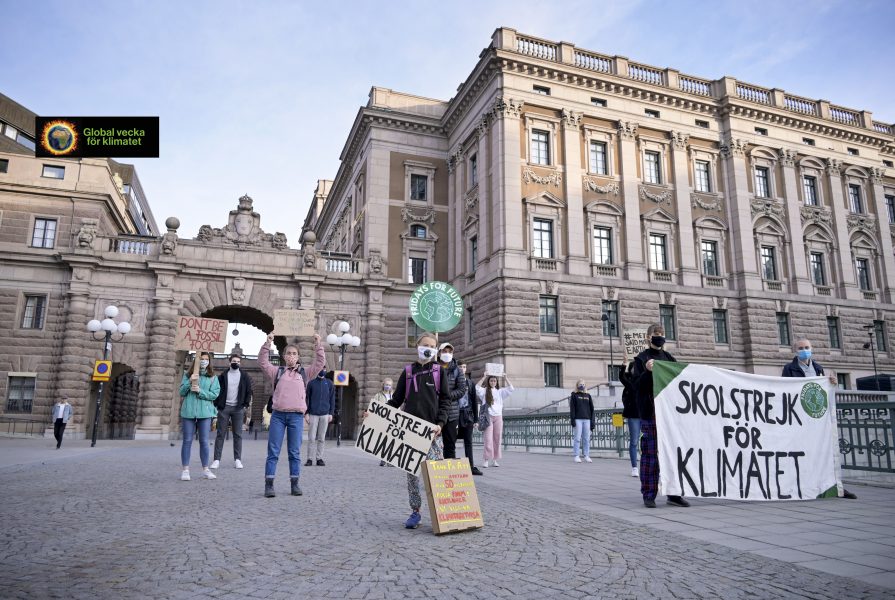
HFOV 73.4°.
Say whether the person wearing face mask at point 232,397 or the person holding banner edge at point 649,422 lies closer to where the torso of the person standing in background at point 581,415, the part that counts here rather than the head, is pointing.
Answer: the person holding banner edge

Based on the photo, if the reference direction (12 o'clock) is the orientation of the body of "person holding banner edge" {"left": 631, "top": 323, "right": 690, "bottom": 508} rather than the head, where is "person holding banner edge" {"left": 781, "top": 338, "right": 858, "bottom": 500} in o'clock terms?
"person holding banner edge" {"left": 781, "top": 338, "right": 858, "bottom": 500} is roughly at 9 o'clock from "person holding banner edge" {"left": 631, "top": 323, "right": 690, "bottom": 508}.

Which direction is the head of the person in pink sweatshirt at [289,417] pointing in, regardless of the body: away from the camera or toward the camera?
toward the camera

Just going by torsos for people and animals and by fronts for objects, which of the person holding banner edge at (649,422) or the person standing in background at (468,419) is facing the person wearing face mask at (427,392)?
the person standing in background

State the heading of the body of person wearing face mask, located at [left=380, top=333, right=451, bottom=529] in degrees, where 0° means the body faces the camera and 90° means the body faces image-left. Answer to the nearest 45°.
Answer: approximately 0°

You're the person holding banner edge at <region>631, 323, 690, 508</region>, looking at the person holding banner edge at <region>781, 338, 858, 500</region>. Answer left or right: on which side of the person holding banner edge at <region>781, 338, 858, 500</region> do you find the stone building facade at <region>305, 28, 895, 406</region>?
left

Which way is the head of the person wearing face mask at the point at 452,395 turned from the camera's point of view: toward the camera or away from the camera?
toward the camera

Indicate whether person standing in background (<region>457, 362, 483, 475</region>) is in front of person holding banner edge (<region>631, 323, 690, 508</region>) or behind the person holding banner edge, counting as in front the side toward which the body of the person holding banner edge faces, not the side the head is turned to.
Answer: behind

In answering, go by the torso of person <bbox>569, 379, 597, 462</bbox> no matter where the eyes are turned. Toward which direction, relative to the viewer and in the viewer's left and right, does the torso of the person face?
facing the viewer

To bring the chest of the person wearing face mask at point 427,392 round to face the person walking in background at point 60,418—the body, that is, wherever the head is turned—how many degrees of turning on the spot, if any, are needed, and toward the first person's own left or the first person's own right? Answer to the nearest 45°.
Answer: approximately 135° to the first person's own right

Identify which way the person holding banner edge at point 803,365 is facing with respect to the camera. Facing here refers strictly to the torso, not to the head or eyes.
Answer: toward the camera

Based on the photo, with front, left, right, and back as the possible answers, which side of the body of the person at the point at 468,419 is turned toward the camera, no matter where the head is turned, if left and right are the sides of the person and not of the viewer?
front

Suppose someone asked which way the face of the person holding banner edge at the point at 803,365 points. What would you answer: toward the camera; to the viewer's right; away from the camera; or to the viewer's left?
toward the camera

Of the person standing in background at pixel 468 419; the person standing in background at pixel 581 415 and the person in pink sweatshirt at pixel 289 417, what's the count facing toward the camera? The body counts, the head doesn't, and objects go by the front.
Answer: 3

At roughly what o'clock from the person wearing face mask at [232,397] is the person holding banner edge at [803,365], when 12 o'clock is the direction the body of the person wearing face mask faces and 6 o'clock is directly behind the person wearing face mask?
The person holding banner edge is roughly at 10 o'clock from the person wearing face mask.

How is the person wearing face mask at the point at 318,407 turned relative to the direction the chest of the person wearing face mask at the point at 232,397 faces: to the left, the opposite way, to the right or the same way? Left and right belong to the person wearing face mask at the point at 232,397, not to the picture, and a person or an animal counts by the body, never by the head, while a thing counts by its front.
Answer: the same way

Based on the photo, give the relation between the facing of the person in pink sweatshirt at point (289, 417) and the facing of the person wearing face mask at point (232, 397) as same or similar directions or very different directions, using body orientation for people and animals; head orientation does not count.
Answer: same or similar directions
